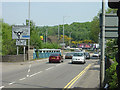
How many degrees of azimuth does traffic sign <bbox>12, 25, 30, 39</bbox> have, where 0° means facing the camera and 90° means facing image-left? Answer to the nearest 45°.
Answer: approximately 0°

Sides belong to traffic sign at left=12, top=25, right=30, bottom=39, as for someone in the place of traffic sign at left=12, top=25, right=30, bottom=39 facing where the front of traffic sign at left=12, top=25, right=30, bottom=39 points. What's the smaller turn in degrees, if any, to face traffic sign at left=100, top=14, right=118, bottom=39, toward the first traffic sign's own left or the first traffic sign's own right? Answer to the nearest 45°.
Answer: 0° — it already faces it
